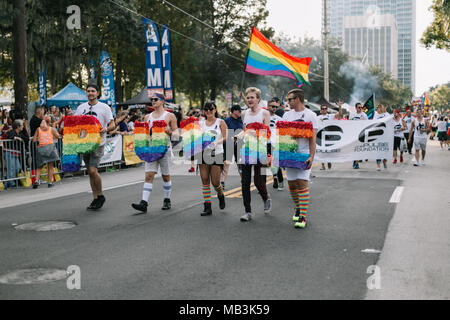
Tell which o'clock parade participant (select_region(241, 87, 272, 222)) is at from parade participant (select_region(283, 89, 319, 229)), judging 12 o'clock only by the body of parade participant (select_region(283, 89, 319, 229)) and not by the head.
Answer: parade participant (select_region(241, 87, 272, 222)) is roughly at 3 o'clock from parade participant (select_region(283, 89, 319, 229)).

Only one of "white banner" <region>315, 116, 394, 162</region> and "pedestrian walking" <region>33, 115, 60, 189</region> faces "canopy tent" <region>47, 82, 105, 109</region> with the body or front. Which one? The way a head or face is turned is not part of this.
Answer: the pedestrian walking

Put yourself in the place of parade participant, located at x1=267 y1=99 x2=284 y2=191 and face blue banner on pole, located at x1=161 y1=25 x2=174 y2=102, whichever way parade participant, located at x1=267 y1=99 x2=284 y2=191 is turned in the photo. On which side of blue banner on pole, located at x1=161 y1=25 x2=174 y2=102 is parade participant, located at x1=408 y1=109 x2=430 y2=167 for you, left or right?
right

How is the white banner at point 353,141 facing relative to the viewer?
toward the camera

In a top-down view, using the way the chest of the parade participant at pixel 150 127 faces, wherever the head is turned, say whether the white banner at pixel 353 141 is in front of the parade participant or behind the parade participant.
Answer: behind

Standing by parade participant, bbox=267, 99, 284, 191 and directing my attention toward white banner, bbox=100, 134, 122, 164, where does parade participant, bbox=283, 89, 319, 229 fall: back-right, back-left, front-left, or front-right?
back-left

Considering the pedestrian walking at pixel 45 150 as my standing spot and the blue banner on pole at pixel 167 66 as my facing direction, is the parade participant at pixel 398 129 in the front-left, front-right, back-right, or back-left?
front-right

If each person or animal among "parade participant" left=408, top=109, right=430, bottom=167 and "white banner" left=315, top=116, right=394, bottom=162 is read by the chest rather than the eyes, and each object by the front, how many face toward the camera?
2

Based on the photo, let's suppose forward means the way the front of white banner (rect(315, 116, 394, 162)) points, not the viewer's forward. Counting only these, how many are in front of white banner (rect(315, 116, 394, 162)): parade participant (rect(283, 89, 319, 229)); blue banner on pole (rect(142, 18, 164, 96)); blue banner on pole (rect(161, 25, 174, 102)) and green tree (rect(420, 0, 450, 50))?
1

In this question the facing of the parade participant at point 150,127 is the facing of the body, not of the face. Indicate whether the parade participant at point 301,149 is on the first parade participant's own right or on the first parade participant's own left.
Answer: on the first parade participant's own left

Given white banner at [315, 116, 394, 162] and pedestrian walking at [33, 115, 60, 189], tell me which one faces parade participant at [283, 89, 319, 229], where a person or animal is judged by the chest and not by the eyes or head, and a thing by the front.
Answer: the white banner

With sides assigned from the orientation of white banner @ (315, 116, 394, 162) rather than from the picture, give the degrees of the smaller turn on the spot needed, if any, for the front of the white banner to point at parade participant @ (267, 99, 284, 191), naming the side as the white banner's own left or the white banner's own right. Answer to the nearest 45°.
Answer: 0° — it already faces them

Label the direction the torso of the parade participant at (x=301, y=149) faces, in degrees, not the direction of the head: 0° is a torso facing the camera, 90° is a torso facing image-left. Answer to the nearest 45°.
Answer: approximately 45°

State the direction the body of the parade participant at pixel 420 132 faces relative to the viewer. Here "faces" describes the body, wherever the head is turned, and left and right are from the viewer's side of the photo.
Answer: facing the viewer

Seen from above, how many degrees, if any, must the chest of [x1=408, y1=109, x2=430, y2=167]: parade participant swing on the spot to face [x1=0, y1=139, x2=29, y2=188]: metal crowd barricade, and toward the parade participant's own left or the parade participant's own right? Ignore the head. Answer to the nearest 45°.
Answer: approximately 45° to the parade participant's own right

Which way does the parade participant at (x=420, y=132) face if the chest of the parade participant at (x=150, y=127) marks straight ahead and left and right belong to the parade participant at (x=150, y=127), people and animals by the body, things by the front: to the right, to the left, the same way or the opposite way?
the same way

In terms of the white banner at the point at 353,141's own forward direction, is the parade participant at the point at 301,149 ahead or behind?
ahead
